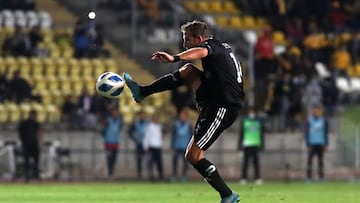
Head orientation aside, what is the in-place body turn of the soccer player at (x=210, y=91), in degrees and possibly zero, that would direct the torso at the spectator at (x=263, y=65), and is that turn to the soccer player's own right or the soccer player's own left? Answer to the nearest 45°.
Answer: approximately 90° to the soccer player's own right

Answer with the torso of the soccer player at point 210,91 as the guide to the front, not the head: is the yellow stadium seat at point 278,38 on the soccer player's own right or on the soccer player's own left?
on the soccer player's own right

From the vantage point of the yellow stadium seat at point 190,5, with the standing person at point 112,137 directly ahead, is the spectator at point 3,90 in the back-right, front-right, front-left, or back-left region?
front-right

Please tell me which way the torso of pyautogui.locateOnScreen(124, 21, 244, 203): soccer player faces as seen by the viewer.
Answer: to the viewer's left

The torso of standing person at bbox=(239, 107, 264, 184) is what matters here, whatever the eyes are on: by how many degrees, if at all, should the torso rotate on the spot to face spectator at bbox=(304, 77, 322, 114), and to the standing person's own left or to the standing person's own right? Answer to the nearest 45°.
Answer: approximately 135° to the standing person's own left

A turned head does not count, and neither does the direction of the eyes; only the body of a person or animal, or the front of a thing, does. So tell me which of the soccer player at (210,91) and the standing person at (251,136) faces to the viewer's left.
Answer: the soccer player

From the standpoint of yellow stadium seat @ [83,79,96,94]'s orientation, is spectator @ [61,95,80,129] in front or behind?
in front

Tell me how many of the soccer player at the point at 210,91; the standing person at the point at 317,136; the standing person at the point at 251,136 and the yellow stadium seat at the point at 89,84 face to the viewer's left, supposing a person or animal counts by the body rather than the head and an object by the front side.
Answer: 1

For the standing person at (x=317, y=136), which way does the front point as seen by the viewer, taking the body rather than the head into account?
toward the camera

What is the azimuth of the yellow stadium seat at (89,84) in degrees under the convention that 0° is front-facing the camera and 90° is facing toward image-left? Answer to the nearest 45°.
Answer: approximately 0°

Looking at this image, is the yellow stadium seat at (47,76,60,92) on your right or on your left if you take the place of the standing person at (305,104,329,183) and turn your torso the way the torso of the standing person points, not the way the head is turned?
on your right

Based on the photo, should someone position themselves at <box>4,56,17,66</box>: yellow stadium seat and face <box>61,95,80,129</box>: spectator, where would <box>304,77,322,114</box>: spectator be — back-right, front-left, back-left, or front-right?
front-left

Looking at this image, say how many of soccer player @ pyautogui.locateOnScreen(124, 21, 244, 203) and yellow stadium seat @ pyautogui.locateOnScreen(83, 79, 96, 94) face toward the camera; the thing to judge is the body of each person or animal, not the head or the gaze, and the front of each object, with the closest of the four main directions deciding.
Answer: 1

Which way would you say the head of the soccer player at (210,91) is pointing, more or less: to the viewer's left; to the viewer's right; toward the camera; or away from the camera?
to the viewer's left

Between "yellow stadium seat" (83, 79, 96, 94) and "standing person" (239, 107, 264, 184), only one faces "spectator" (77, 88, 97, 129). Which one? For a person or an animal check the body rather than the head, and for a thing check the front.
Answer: the yellow stadium seat

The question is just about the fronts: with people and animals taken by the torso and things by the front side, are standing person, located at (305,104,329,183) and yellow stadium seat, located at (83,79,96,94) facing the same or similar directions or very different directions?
same or similar directions

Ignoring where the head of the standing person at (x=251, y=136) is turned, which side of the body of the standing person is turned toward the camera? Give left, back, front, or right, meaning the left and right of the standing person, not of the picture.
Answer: front
